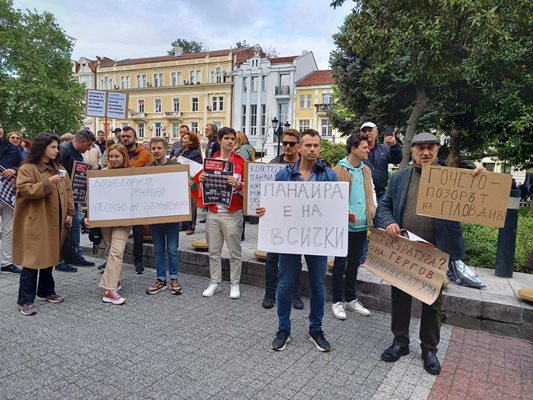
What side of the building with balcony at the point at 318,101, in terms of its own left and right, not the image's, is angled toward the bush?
front

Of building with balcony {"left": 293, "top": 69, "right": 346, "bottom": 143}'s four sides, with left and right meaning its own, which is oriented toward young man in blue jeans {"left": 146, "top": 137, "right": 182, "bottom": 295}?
front

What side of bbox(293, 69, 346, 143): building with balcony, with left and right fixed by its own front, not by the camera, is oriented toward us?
front

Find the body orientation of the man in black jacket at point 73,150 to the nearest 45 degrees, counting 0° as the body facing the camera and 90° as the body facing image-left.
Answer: approximately 270°

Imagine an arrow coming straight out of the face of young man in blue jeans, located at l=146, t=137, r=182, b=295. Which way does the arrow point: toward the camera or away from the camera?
toward the camera

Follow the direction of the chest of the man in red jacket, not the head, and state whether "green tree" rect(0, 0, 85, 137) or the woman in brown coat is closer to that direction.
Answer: the woman in brown coat

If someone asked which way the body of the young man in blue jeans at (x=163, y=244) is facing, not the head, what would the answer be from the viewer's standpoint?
toward the camera

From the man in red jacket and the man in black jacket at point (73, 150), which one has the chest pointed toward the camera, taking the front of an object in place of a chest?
the man in red jacket

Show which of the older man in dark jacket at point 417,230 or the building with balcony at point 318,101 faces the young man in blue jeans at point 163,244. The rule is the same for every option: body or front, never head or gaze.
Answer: the building with balcony

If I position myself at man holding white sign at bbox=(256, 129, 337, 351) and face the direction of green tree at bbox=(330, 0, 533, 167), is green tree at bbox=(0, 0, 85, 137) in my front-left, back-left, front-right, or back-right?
front-left

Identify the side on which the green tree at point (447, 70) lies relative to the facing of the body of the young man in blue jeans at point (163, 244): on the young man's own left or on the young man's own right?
on the young man's own left

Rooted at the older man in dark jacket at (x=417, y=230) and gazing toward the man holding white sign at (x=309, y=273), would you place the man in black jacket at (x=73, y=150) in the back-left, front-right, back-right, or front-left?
front-right

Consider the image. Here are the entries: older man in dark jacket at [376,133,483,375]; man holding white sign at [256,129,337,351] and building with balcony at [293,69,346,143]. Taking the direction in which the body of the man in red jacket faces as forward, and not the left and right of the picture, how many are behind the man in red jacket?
1
